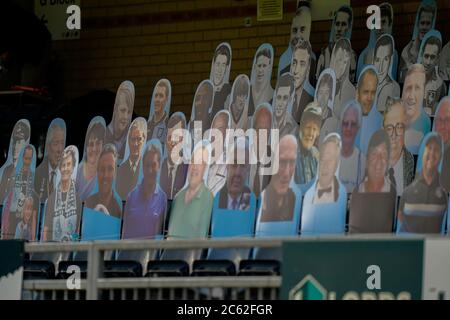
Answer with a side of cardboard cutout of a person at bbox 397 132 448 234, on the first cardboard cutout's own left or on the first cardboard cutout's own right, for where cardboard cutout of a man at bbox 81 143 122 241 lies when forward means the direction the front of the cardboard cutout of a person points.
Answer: on the first cardboard cutout's own right

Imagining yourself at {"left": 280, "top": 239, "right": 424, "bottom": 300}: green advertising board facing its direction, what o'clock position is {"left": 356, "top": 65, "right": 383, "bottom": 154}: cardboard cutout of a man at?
The cardboard cutout of a man is roughly at 6 o'clock from the green advertising board.

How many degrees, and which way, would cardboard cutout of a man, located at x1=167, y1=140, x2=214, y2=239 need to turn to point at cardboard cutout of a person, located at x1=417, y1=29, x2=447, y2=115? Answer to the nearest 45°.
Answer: approximately 90° to its left

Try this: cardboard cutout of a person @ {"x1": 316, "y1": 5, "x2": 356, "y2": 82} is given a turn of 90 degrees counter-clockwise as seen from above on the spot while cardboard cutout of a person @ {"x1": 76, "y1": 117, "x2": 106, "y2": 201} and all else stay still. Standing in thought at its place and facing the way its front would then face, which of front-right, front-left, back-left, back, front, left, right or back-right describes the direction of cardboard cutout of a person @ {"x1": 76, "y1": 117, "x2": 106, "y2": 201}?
back

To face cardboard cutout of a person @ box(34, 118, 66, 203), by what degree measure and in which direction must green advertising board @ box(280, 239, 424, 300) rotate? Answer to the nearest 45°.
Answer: approximately 135° to its right

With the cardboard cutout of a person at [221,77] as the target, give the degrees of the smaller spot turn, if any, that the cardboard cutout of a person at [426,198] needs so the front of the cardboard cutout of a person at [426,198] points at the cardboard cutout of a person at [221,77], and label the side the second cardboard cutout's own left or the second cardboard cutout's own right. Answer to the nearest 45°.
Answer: approximately 135° to the second cardboard cutout's own right

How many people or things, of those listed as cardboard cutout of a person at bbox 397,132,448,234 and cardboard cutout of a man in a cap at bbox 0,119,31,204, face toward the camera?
2

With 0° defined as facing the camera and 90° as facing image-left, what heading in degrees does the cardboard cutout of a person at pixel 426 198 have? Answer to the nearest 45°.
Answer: approximately 0°
